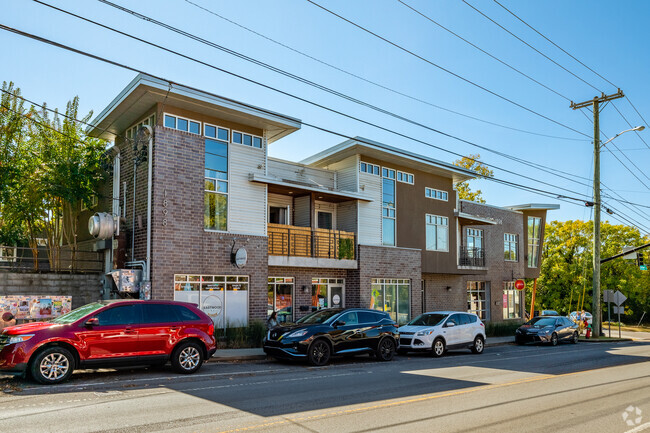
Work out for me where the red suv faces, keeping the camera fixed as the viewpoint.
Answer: facing to the left of the viewer

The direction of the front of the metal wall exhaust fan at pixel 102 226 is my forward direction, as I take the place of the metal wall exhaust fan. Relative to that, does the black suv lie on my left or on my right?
on my left

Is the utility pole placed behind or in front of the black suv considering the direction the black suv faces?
behind

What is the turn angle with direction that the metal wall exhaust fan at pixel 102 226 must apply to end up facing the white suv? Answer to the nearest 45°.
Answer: approximately 135° to its left

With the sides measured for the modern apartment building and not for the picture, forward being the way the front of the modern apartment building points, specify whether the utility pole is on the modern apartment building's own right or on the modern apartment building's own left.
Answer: on the modern apartment building's own left

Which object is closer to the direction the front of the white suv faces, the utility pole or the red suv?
the red suv

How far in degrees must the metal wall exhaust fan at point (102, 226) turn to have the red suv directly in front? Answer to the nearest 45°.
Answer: approximately 45° to its left

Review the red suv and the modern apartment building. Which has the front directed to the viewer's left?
the red suv

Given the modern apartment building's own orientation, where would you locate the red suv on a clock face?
The red suv is roughly at 2 o'clock from the modern apartment building.
